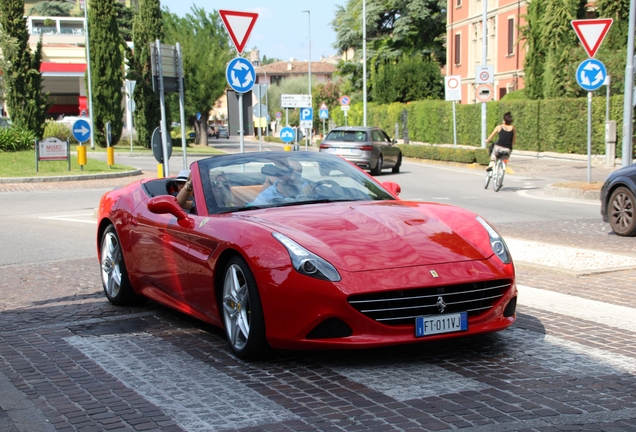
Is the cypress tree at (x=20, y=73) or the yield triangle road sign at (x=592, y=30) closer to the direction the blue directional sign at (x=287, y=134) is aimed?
the yield triangle road sign

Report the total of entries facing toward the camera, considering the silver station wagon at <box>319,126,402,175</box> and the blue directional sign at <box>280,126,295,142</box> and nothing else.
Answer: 1

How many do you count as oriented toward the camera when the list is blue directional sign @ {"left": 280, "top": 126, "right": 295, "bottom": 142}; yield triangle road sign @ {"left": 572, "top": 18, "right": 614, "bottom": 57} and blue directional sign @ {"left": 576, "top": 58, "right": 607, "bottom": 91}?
3

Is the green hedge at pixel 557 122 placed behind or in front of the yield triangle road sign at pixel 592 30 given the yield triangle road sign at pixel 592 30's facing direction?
behind

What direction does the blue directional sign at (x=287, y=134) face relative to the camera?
toward the camera

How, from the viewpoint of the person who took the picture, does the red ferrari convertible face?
facing the viewer and to the right of the viewer

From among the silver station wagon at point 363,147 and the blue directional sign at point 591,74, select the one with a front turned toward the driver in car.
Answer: the blue directional sign

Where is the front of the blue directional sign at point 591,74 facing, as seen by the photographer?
facing the viewer

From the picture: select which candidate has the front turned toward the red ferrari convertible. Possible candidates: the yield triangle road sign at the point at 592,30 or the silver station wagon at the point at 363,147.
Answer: the yield triangle road sign

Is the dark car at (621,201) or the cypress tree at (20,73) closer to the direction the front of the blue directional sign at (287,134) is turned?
the dark car

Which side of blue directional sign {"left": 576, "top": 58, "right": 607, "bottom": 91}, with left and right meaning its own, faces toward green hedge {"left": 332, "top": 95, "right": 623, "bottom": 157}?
back
